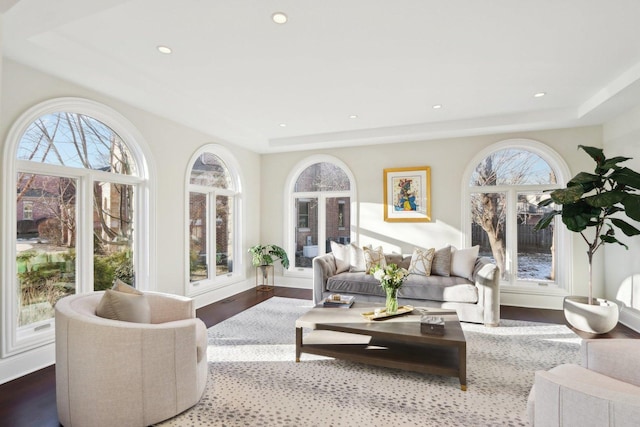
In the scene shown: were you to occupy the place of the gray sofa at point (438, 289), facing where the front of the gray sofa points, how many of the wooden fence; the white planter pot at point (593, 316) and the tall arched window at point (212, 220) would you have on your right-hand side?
1

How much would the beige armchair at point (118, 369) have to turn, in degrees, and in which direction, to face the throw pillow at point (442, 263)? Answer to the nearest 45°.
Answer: approximately 45° to its right

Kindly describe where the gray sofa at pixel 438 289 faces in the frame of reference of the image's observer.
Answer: facing the viewer

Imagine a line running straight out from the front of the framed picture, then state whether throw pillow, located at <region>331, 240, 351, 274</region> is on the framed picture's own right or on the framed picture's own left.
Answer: on the framed picture's own right

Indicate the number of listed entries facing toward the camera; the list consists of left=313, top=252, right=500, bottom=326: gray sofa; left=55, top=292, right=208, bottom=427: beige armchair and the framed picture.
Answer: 2

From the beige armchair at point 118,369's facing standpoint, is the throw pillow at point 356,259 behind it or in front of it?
in front

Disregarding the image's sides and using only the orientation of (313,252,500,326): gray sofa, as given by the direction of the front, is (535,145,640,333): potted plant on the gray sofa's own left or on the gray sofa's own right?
on the gray sofa's own left

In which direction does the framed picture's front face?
toward the camera

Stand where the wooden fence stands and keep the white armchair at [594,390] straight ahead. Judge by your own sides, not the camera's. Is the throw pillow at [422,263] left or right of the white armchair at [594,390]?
right

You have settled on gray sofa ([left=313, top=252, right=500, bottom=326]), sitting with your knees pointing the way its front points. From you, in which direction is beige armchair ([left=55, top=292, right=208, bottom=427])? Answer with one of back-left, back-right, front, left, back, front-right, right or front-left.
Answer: front-right

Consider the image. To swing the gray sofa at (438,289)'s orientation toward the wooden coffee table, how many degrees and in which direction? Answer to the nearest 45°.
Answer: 0° — it already faces it

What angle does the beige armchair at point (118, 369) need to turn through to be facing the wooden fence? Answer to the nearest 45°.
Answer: approximately 45° to its right
